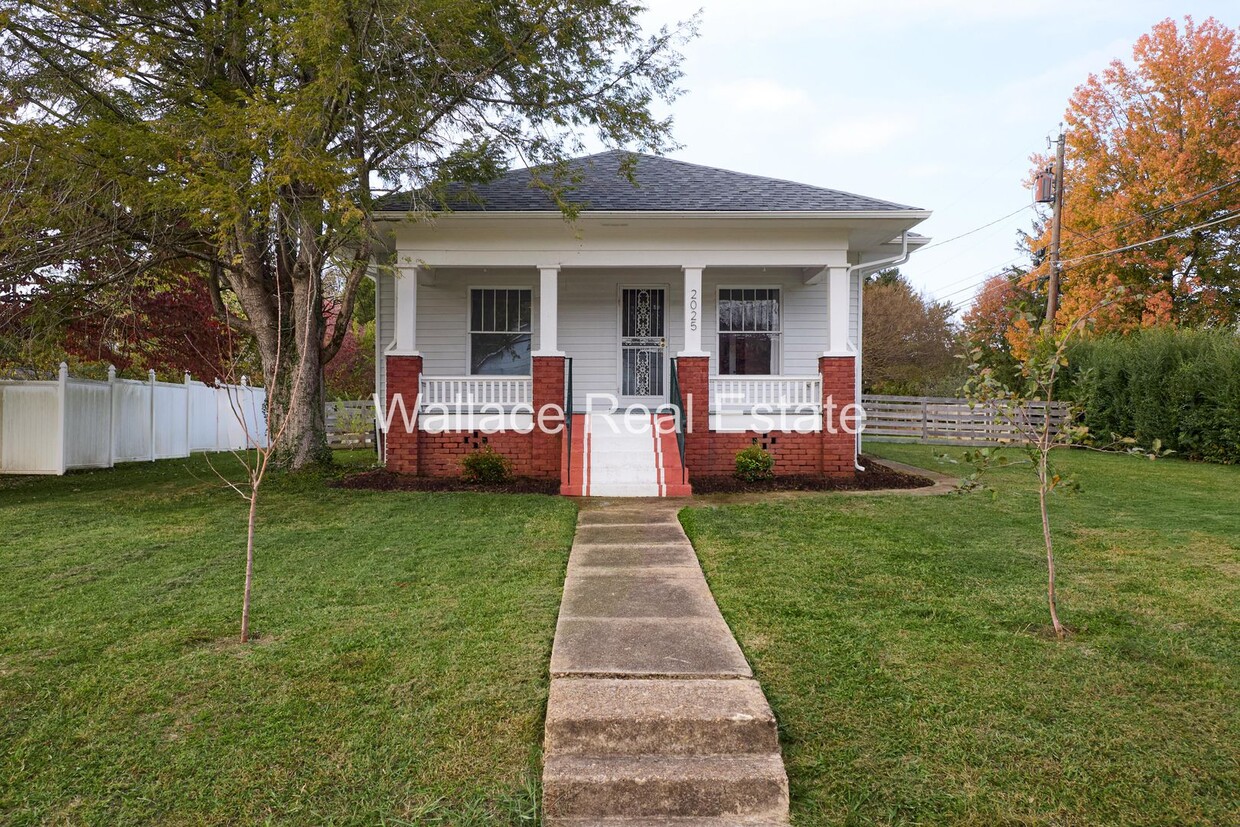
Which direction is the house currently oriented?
toward the camera

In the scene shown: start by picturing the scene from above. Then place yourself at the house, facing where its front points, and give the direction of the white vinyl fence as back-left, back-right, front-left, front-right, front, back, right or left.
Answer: right

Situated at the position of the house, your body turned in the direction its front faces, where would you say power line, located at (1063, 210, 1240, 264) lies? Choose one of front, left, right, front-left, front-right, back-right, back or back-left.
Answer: back-left

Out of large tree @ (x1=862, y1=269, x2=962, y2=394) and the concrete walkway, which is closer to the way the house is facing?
the concrete walkway

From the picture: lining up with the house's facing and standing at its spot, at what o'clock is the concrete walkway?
The concrete walkway is roughly at 12 o'clock from the house.

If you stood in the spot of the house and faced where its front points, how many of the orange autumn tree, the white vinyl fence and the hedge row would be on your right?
1

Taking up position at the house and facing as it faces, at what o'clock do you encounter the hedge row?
The hedge row is roughly at 8 o'clock from the house.

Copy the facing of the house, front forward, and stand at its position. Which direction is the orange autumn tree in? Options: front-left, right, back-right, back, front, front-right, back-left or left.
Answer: back-left
